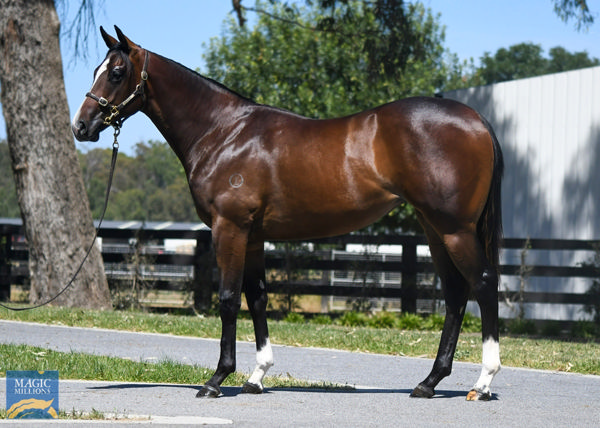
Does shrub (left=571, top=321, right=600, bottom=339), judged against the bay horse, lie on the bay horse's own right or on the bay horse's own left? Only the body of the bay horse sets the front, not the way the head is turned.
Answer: on the bay horse's own right

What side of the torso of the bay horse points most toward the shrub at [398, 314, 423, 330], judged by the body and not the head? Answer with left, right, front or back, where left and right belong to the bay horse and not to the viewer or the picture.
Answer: right

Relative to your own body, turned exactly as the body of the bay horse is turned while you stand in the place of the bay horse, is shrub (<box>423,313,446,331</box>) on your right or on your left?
on your right

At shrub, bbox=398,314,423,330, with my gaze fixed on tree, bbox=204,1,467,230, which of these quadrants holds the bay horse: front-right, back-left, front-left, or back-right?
back-left

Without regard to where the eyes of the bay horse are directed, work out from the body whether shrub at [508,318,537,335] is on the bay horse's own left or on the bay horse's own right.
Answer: on the bay horse's own right

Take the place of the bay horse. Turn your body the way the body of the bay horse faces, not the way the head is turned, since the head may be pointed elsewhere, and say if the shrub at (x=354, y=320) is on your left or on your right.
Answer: on your right

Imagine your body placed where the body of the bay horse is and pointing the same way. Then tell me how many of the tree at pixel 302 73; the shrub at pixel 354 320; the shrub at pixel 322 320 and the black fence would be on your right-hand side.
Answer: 4

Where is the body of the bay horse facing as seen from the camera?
to the viewer's left

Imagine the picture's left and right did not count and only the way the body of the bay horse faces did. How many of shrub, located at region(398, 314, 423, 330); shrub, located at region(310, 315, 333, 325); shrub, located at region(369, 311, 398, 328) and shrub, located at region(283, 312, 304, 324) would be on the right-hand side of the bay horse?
4

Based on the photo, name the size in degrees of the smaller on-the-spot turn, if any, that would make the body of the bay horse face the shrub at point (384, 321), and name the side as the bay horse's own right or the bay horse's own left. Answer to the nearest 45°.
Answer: approximately 90° to the bay horse's own right

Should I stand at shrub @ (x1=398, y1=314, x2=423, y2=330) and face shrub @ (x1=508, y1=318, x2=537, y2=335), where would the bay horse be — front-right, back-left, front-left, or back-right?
back-right

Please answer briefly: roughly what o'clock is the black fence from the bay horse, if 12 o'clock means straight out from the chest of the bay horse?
The black fence is roughly at 3 o'clock from the bay horse.

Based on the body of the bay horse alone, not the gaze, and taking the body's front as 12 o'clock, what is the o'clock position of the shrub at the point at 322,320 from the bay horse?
The shrub is roughly at 3 o'clock from the bay horse.
